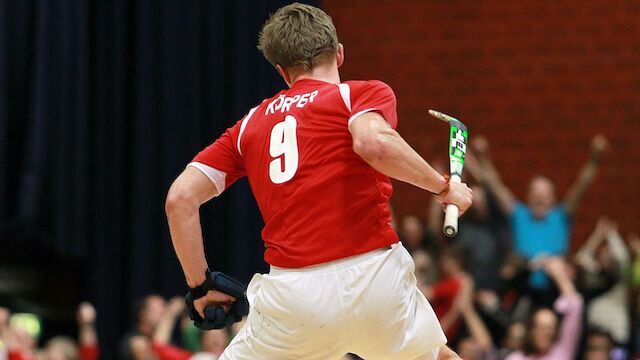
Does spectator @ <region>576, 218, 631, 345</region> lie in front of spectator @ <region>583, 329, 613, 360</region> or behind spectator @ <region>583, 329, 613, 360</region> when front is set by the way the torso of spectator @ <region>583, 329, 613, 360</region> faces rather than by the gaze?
behind

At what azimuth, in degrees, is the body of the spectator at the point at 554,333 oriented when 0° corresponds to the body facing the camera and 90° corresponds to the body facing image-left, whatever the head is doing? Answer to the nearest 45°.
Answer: approximately 0°

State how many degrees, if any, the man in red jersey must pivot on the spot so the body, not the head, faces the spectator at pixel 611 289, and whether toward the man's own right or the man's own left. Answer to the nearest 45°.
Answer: approximately 45° to the man's own right

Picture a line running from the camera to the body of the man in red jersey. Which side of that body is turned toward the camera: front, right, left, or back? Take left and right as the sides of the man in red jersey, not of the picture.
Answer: back
